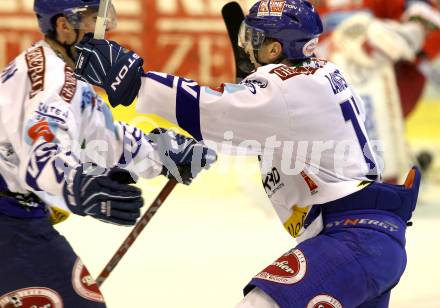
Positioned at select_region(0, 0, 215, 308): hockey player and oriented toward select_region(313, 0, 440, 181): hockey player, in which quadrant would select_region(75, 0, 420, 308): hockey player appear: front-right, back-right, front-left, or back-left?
front-right

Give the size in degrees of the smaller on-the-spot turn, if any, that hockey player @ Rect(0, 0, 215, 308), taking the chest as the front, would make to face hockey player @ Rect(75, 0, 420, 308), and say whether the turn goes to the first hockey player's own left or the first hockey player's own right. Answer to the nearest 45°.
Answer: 0° — they already face them

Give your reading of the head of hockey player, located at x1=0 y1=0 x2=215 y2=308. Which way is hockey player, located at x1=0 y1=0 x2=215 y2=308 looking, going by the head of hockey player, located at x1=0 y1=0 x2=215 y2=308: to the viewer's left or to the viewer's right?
to the viewer's right

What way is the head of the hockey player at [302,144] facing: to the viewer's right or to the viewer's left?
to the viewer's left

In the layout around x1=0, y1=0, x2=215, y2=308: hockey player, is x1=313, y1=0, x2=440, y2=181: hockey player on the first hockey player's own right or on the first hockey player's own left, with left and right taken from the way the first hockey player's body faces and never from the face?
on the first hockey player's own left

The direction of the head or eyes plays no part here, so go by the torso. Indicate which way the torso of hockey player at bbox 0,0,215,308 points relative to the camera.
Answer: to the viewer's right

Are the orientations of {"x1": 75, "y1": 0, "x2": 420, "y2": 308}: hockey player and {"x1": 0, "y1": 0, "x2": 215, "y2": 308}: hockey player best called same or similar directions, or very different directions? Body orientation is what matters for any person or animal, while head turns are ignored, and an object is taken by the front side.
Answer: very different directions

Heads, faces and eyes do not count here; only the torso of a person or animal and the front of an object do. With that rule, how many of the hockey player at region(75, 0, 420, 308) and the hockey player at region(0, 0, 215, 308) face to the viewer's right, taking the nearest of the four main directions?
1
